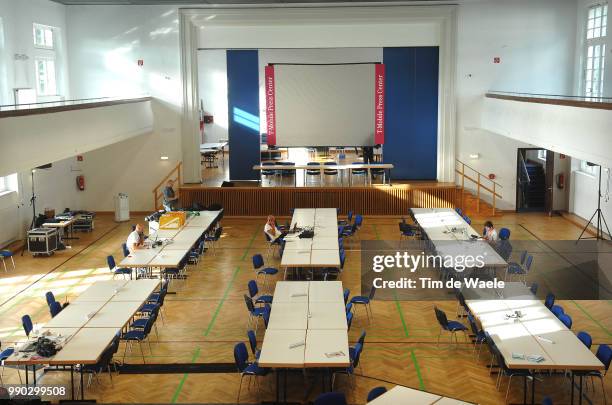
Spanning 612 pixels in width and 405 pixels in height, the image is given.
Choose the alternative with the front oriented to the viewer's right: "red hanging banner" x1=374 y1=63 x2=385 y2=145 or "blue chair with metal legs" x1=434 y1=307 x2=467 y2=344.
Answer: the blue chair with metal legs

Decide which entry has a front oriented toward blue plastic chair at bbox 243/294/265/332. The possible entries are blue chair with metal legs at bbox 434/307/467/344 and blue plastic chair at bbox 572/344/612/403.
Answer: blue plastic chair at bbox 572/344/612/403

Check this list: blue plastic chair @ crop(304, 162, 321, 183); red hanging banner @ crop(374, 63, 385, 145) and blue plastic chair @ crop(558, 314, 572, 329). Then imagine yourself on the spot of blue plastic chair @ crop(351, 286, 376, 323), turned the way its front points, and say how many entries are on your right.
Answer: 2

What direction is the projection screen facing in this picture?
toward the camera

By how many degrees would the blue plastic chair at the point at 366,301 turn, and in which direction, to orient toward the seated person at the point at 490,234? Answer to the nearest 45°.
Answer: approximately 135° to its right

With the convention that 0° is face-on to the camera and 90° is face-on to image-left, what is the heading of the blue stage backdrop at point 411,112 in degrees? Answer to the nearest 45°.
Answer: approximately 0°

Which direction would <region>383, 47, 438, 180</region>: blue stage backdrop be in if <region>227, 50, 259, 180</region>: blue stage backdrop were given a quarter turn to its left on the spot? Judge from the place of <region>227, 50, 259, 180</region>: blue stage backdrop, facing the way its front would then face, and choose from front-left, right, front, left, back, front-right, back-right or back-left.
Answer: front

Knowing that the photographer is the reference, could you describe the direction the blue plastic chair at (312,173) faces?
facing the viewer

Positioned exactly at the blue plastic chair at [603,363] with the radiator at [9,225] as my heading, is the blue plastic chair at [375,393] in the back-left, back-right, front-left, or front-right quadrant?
front-left

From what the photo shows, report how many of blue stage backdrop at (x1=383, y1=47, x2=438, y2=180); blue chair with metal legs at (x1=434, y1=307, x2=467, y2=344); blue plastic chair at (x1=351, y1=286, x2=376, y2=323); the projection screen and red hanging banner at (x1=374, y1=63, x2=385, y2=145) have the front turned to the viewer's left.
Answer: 1

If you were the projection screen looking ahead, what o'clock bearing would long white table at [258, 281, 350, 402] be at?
The long white table is roughly at 12 o'clock from the projection screen.

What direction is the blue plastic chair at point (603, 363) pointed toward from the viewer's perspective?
to the viewer's left

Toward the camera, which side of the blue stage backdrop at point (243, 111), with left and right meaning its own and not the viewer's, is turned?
front

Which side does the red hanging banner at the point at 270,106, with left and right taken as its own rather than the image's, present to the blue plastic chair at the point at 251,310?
front

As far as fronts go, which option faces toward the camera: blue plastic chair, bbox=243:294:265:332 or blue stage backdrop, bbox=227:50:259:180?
the blue stage backdrop

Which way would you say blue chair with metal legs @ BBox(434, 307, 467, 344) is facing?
to the viewer's right

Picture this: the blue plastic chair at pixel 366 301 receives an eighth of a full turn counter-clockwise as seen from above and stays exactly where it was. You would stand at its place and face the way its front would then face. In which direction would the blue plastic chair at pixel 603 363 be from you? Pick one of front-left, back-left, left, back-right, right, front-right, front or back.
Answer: left
